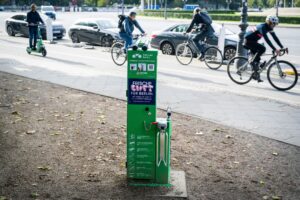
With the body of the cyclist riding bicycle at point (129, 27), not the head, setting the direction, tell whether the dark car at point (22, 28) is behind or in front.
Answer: behind

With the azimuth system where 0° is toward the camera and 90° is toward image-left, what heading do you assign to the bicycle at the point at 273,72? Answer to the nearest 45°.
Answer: approximately 270°

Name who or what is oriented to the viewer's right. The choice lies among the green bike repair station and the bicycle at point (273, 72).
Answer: the bicycle

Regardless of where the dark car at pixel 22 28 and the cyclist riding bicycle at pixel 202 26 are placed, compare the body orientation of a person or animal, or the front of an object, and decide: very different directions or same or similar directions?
very different directions

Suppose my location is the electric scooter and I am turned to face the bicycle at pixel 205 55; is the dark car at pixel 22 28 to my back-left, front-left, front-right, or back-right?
back-left
